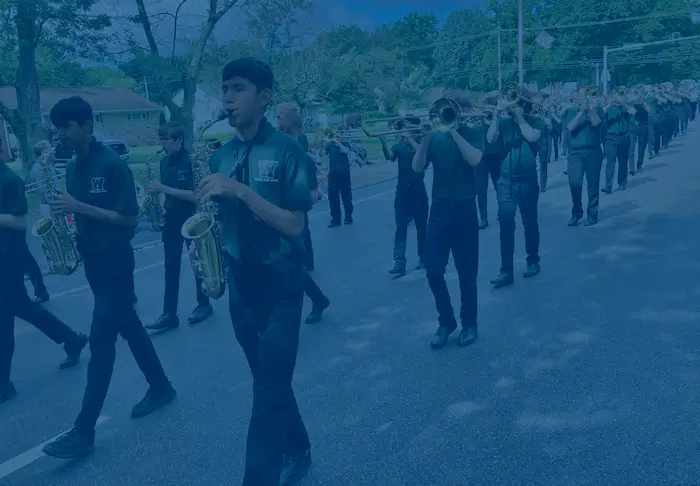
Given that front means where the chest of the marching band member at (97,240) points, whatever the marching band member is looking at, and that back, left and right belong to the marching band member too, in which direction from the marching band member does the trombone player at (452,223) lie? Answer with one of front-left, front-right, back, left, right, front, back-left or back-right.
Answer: back-left

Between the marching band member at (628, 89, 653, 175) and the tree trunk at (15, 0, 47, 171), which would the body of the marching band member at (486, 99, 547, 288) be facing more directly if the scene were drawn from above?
the tree trunk

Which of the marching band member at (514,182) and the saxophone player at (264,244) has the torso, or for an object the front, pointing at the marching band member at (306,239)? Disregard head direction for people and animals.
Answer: the marching band member at (514,182)

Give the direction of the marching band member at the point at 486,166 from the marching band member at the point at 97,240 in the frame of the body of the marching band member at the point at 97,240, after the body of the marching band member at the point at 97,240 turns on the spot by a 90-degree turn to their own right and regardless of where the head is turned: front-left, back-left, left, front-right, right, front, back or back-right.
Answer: right

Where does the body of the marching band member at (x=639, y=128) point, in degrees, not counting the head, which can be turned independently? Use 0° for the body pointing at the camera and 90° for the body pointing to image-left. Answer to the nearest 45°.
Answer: approximately 45°

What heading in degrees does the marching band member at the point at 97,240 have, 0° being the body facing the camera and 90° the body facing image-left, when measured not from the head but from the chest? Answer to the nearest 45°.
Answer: approximately 45°

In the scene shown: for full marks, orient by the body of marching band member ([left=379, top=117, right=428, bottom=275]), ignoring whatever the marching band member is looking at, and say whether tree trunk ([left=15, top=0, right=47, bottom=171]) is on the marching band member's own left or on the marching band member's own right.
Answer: on the marching band member's own right

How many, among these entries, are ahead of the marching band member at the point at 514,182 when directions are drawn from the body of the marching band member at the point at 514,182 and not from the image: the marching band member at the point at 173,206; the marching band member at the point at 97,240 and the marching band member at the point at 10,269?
3

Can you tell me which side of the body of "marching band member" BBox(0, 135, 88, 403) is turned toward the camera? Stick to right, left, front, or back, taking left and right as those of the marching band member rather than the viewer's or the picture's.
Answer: left

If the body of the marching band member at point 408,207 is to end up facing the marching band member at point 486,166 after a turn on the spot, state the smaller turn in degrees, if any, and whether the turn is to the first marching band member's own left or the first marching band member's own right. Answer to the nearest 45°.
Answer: approximately 180°
